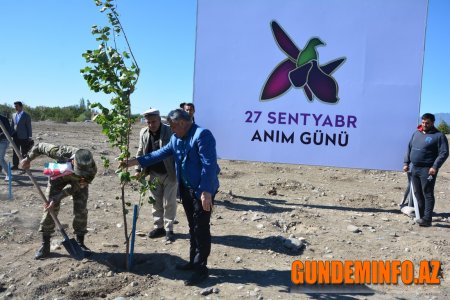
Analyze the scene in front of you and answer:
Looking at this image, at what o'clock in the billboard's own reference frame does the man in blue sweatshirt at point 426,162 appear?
The man in blue sweatshirt is roughly at 10 o'clock from the billboard.

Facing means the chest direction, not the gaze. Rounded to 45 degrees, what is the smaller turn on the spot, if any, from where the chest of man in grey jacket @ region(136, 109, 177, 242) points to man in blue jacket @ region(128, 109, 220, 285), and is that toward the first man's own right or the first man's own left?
approximately 45° to the first man's own left

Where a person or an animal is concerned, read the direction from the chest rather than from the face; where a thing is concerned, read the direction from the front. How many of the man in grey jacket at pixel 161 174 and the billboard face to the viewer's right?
0

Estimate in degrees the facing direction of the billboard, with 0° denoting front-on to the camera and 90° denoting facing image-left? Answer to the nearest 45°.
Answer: approximately 0°

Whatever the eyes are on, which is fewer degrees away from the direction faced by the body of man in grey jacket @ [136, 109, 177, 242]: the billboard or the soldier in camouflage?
the soldier in camouflage

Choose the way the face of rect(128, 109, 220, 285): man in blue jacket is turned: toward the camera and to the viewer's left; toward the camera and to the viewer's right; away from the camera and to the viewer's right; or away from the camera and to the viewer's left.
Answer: toward the camera and to the viewer's left

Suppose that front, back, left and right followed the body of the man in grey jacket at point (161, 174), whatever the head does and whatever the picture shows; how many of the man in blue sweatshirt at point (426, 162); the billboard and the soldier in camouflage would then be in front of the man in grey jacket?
1

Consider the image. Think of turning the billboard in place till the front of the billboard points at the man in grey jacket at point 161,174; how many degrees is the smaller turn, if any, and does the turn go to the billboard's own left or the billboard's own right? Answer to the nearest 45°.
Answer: approximately 45° to the billboard's own right
